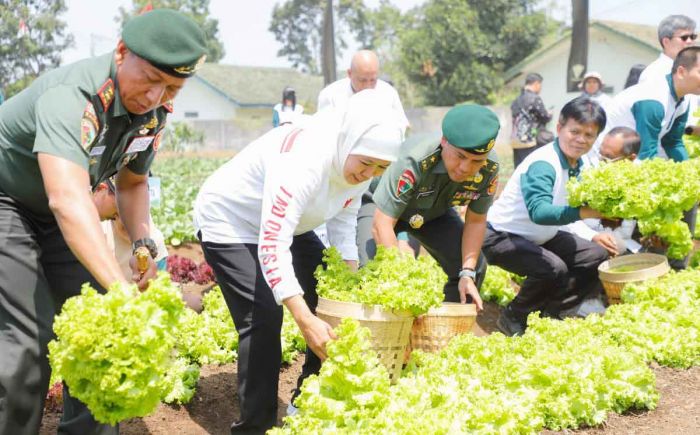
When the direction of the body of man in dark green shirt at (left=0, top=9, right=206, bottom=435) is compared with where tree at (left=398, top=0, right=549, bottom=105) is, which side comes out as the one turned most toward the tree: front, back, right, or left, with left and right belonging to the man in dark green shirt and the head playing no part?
left

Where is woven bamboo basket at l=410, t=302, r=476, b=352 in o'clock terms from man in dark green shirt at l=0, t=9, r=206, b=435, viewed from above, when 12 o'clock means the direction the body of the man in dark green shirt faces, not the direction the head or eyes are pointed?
The woven bamboo basket is roughly at 10 o'clock from the man in dark green shirt.

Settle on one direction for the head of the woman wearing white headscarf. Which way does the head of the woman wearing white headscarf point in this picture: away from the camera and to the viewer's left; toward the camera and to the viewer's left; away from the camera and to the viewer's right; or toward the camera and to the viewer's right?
toward the camera and to the viewer's right

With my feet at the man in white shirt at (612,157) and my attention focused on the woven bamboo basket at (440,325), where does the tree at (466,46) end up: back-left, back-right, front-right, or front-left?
back-right

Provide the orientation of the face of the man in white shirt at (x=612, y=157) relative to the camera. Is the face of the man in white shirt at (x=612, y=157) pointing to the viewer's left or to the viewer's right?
to the viewer's left

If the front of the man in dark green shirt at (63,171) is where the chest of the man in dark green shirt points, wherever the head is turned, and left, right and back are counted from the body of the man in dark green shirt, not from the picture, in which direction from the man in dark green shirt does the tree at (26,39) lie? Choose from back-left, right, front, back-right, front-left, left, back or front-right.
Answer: back-left

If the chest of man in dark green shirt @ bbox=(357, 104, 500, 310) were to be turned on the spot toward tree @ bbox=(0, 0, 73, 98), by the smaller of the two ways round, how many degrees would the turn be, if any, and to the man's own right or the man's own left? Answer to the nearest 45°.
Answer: approximately 180°

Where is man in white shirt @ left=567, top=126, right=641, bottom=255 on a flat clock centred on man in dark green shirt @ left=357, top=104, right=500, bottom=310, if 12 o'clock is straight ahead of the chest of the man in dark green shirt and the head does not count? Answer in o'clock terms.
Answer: The man in white shirt is roughly at 9 o'clock from the man in dark green shirt.

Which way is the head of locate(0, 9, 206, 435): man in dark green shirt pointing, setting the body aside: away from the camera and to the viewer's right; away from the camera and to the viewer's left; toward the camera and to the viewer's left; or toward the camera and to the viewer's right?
toward the camera and to the viewer's right

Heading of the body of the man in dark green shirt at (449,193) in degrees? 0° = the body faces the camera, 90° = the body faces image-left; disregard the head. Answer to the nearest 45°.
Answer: approximately 315°

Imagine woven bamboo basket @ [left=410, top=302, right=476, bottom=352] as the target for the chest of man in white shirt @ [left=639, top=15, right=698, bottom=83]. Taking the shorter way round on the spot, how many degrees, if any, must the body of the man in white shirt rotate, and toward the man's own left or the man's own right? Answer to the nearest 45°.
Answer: approximately 90° to the man's own right

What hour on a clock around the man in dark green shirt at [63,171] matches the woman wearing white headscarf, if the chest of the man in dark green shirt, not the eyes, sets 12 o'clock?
The woman wearing white headscarf is roughly at 10 o'clock from the man in dark green shirt.

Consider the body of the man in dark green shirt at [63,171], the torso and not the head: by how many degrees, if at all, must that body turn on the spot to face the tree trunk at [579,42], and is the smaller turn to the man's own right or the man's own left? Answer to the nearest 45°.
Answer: approximately 90° to the man's own left
